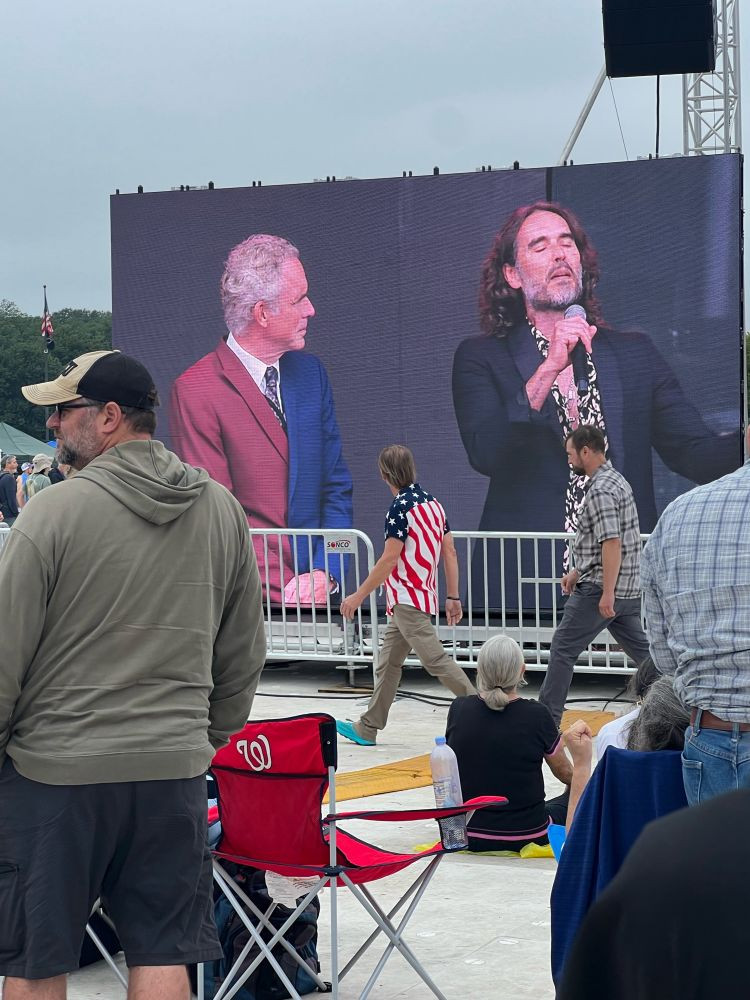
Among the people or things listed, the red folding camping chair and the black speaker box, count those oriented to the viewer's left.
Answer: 0

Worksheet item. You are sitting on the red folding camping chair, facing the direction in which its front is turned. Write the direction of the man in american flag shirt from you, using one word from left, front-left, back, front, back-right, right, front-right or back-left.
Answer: front-left

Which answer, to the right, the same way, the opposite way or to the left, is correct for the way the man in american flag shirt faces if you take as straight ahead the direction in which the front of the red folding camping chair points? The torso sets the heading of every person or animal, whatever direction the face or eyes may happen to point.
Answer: to the left

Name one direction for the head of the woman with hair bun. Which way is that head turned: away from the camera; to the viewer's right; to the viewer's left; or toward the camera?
away from the camera

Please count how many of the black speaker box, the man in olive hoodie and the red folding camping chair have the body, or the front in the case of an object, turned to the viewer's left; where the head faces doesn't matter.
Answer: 0

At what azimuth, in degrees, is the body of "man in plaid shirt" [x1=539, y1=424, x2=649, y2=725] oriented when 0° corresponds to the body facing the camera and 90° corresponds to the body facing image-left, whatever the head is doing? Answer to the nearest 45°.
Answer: approximately 90°

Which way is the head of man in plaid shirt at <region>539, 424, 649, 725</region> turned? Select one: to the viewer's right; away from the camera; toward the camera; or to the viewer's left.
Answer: to the viewer's left

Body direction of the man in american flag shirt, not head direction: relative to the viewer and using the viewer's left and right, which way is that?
facing away from the viewer and to the left of the viewer

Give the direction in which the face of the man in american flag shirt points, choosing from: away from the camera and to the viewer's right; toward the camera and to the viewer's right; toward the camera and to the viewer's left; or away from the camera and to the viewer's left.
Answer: away from the camera and to the viewer's left

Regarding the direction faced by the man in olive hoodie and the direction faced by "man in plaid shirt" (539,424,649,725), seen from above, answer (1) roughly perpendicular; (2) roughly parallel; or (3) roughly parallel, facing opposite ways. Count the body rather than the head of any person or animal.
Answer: roughly perpendicular

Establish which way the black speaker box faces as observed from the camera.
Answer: facing the viewer

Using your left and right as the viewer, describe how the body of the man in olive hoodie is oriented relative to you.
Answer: facing away from the viewer

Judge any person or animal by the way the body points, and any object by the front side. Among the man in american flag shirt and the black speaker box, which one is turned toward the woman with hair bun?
the black speaker box

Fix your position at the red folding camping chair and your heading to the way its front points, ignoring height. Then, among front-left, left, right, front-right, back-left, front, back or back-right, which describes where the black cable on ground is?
front-left
